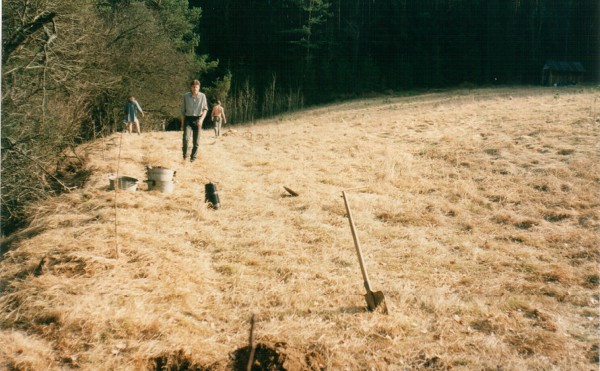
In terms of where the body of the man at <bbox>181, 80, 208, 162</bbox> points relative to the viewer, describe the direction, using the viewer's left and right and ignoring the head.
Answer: facing the viewer

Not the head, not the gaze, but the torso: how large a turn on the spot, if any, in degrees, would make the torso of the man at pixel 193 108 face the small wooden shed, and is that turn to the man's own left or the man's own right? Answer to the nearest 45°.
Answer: approximately 135° to the man's own left

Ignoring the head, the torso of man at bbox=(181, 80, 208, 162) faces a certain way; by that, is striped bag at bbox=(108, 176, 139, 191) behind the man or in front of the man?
in front
